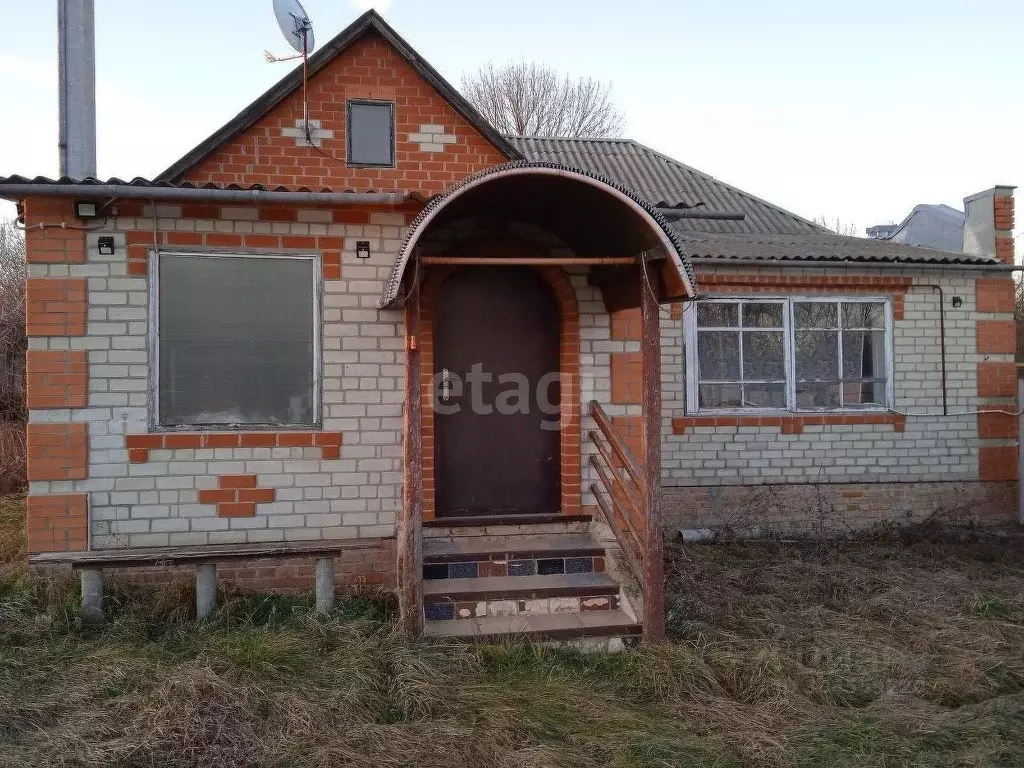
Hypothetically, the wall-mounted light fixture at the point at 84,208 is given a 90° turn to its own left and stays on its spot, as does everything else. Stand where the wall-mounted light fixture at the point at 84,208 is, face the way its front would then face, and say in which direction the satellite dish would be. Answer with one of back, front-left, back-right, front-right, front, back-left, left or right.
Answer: front-left

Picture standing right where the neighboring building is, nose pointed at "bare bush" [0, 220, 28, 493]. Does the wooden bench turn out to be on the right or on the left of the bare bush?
left

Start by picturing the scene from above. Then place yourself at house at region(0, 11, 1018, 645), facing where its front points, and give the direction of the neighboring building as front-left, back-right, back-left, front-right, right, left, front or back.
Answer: back-left

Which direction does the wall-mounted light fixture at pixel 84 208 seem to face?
toward the camera

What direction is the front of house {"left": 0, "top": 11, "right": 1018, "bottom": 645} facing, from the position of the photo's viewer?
facing the viewer

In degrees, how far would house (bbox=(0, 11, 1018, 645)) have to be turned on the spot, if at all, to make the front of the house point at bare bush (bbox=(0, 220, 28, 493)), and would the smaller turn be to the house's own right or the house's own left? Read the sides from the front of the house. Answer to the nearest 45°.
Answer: approximately 135° to the house's own right
